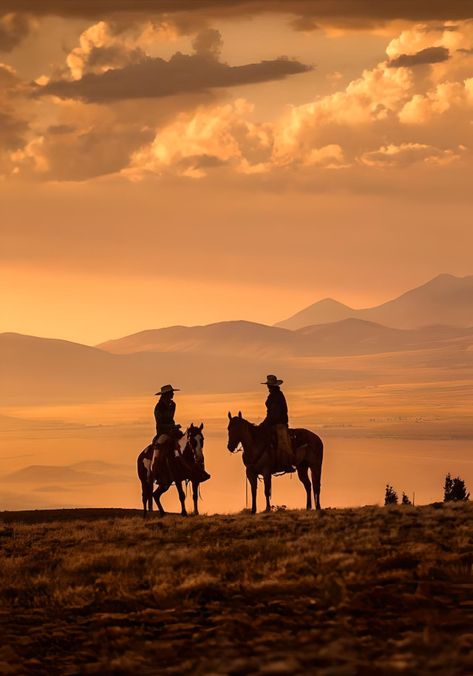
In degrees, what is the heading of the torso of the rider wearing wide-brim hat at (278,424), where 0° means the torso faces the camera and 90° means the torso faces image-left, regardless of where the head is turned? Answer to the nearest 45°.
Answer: approximately 90°

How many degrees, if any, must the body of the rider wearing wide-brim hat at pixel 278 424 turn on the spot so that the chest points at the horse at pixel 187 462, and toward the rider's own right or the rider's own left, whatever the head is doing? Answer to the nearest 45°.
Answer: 0° — they already face it

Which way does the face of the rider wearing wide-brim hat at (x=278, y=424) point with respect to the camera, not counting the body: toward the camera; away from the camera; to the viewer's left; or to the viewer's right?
to the viewer's left

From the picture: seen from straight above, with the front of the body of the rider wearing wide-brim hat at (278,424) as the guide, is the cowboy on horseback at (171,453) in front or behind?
in front

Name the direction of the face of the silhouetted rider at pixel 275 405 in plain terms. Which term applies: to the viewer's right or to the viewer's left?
to the viewer's left

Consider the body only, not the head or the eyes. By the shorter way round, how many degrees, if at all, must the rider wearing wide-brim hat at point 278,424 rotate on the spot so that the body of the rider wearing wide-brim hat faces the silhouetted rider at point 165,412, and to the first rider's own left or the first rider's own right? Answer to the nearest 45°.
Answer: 0° — they already face them

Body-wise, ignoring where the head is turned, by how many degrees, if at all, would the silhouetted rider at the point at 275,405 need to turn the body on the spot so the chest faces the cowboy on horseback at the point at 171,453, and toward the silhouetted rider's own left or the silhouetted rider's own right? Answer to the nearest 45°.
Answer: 0° — they already face them
